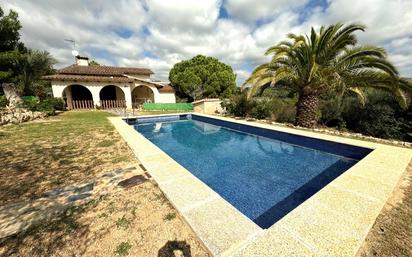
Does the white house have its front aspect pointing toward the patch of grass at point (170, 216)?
yes

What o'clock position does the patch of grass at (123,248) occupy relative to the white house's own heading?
The patch of grass is roughly at 12 o'clock from the white house.

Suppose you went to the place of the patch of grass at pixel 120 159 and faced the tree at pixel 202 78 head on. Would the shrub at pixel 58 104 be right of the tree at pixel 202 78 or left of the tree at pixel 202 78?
left

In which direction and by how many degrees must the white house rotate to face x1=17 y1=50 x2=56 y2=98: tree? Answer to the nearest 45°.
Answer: approximately 90° to its right

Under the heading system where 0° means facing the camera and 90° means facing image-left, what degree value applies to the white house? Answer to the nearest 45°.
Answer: approximately 0°

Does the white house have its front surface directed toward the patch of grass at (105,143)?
yes

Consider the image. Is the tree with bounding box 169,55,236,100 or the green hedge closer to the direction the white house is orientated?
the green hedge

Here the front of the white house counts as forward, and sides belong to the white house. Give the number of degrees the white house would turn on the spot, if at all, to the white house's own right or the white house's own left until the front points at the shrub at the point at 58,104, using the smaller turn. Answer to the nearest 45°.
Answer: approximately 45° to the white house's own right

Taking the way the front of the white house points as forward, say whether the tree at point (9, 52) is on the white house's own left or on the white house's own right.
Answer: on the white house's own right

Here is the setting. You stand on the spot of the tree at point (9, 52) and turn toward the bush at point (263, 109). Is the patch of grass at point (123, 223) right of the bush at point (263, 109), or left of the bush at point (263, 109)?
right

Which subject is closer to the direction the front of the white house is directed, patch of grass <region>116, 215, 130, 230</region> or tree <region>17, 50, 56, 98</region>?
the patch of grass
